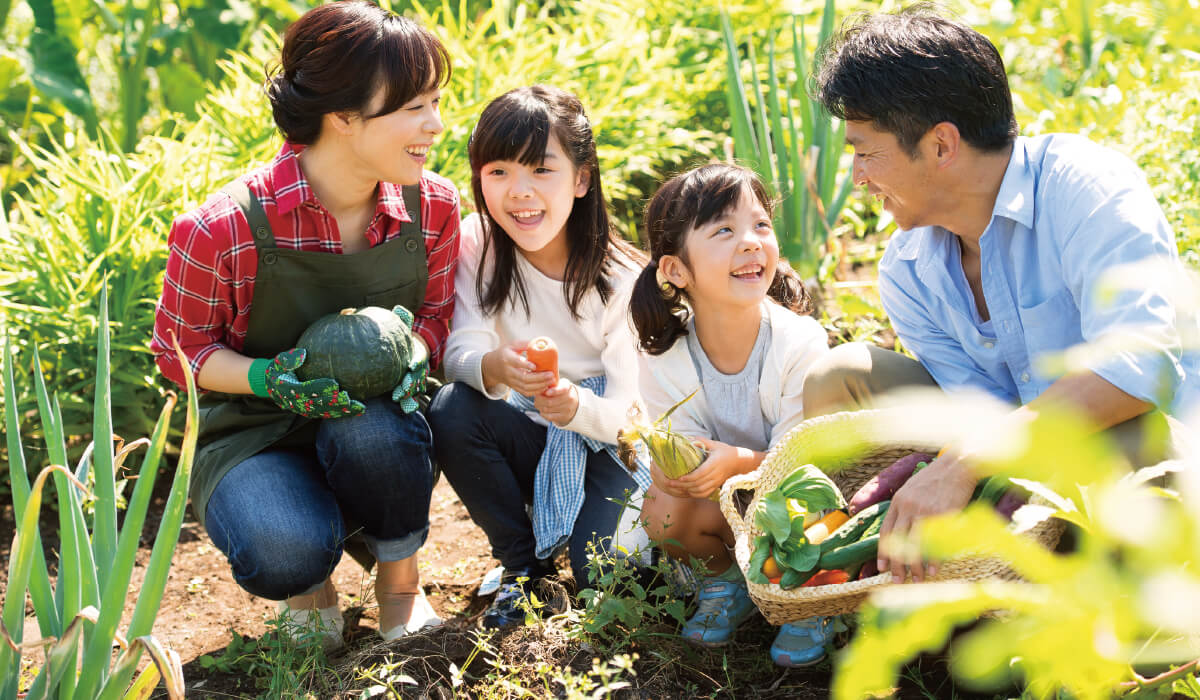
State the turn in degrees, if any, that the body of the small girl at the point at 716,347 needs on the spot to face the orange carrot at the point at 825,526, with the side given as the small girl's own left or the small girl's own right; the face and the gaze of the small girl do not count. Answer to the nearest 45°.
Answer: approximately 45° to the small girl's own left

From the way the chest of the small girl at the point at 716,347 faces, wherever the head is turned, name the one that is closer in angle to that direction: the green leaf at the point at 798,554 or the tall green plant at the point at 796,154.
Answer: the green leaf

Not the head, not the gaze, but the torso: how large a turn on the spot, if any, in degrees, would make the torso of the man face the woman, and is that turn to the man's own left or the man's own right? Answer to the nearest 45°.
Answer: approximately 45° to the man's own right

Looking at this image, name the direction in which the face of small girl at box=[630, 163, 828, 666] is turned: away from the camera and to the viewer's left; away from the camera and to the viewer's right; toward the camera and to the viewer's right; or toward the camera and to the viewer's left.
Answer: toward the camera and to the viewer's right

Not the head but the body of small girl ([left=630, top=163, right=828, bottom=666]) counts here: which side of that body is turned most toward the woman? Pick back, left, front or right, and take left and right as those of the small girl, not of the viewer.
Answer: right

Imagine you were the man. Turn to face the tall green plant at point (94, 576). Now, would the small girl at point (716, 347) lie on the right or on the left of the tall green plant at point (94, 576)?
right

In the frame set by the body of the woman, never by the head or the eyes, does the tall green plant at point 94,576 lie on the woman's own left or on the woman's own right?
on the woman's own right

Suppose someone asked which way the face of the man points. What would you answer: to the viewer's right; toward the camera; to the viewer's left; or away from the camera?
to the viewer's left
